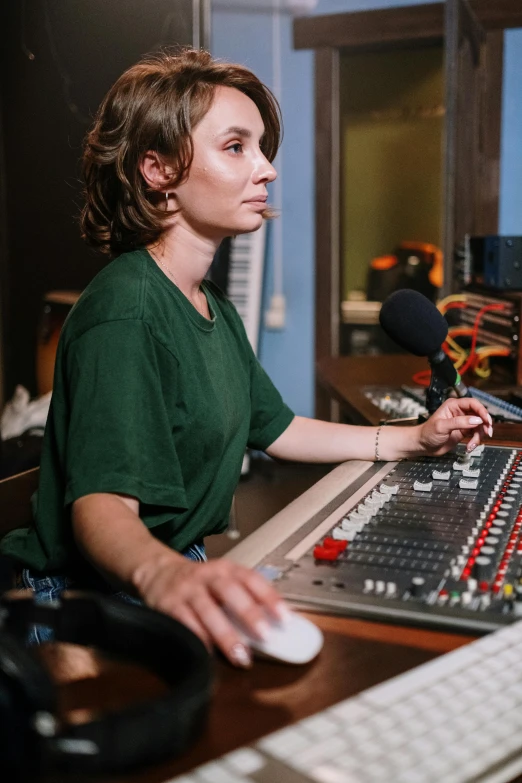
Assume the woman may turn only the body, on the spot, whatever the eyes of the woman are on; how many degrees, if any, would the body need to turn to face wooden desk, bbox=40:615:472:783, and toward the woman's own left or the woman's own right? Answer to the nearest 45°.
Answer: approximately 90° to the woman's own right

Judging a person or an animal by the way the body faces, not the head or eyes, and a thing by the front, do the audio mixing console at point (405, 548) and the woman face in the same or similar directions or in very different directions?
very different directions

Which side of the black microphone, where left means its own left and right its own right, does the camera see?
left

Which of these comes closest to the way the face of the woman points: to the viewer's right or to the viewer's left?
to the viewer's right

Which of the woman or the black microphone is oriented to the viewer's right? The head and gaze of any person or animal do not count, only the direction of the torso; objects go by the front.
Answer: the woman

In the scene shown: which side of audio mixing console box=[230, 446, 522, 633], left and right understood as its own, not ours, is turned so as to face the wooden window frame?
right

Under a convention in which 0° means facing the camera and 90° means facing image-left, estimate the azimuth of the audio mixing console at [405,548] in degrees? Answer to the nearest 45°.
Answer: approximately 90°

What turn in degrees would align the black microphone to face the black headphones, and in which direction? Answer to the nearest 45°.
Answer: approximately 90° to its left

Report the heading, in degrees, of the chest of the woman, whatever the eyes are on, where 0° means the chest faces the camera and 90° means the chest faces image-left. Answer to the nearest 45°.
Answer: approximately 270°
